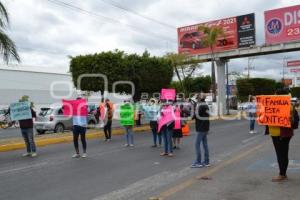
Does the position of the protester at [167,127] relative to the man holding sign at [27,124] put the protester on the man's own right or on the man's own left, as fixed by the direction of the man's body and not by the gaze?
on the man's own left

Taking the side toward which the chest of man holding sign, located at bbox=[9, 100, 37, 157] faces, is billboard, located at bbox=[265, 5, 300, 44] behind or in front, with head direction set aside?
behind

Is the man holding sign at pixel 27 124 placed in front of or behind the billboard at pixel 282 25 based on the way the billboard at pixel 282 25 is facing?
in front

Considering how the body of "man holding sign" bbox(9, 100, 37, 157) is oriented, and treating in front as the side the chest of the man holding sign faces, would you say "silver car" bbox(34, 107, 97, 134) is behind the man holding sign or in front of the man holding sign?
behind

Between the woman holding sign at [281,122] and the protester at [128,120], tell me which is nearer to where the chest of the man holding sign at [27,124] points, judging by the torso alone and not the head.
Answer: the woman holding sign

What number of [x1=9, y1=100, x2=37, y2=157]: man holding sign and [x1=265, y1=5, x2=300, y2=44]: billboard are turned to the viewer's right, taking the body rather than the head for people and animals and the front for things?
0

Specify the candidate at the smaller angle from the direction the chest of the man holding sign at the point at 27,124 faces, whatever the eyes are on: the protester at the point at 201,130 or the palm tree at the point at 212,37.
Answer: the protester

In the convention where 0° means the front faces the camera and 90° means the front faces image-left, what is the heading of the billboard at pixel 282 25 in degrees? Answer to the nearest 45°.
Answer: approximately 45°
